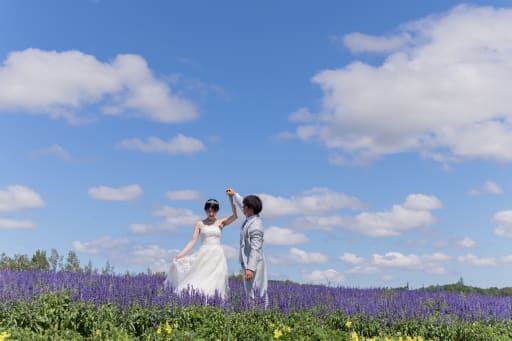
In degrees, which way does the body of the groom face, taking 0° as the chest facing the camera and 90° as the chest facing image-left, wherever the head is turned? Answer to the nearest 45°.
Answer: approximately 90°

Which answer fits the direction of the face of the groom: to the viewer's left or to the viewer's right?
to the viewer's left

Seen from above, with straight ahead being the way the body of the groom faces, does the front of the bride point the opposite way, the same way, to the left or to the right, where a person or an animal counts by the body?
to the left

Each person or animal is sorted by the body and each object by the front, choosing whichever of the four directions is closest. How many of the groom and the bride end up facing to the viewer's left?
1

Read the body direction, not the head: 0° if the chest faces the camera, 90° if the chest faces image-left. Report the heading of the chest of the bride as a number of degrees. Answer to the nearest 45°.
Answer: approximately 0°

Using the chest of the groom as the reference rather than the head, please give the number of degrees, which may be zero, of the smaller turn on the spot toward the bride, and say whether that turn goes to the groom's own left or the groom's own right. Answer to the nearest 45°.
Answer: approximately 45° to the groom's own right

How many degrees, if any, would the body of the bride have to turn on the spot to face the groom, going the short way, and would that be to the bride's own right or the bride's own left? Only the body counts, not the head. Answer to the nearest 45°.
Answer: approximately 45° to the bride's own left
